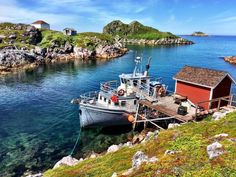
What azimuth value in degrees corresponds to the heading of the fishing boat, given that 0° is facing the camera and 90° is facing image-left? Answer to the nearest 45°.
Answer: approximately 45°

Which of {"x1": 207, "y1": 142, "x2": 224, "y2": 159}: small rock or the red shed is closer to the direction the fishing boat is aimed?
the small rock

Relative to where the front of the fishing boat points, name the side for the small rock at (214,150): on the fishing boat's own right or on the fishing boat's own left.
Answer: on the fishing boat's own left
